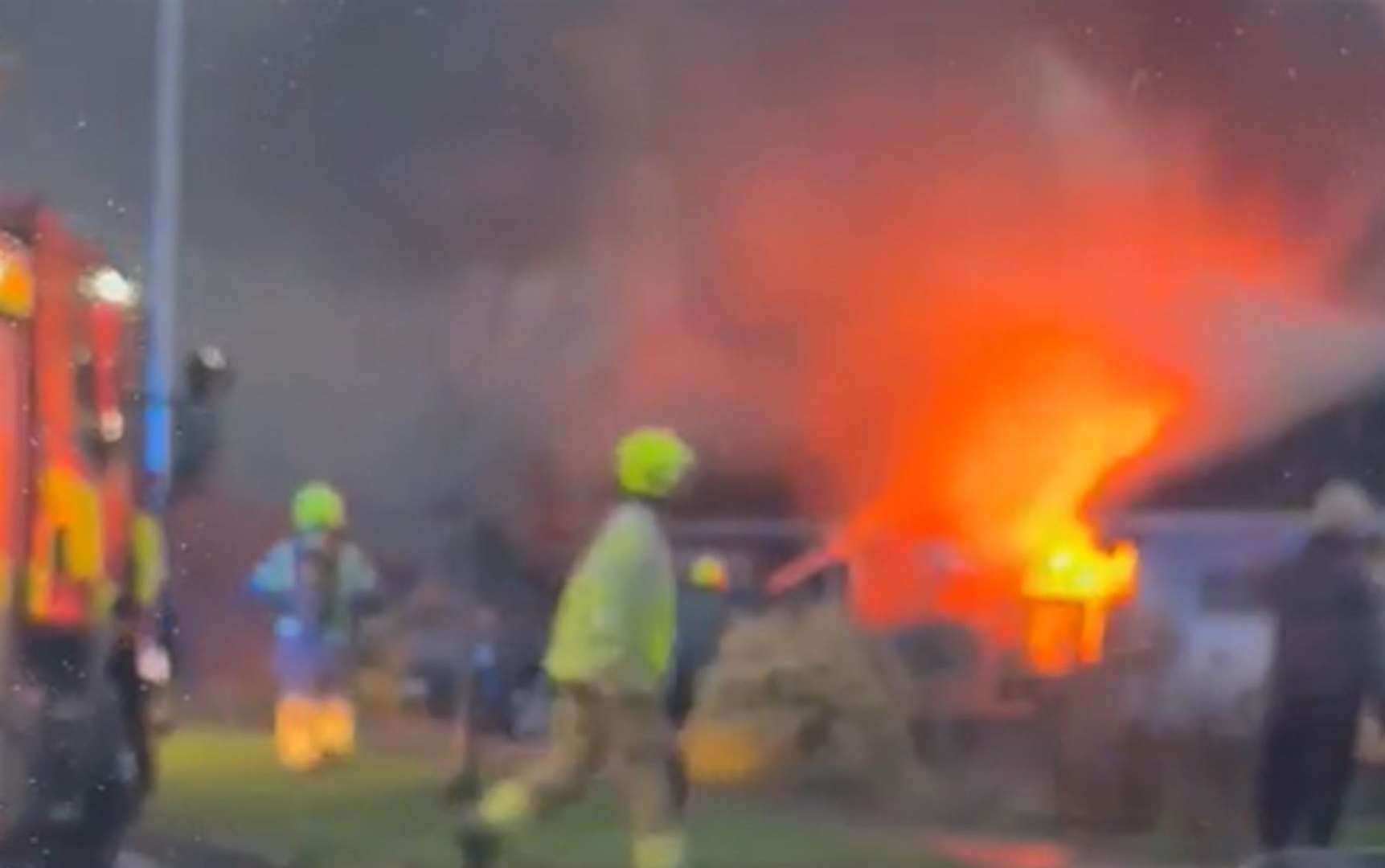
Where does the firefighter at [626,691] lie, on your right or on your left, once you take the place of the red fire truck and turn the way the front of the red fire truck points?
on your right

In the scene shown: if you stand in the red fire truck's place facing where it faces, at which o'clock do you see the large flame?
The large flame is roughly at 2 o'clock from the red fire truck.

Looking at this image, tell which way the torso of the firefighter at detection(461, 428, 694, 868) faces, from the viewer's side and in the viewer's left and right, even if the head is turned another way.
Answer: facing to the right of the viewer

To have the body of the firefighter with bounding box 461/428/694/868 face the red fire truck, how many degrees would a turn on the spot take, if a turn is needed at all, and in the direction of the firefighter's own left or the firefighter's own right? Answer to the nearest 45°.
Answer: approximately 180°

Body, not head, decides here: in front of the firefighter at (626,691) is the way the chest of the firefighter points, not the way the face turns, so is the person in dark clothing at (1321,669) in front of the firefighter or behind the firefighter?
in front

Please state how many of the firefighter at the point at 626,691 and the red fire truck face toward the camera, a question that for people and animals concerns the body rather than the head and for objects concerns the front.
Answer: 0

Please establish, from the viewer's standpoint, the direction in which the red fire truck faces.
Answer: facing away from the viewer and to the right of the viewer

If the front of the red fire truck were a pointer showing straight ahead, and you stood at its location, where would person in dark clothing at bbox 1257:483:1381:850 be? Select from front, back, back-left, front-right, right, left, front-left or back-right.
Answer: front-right
